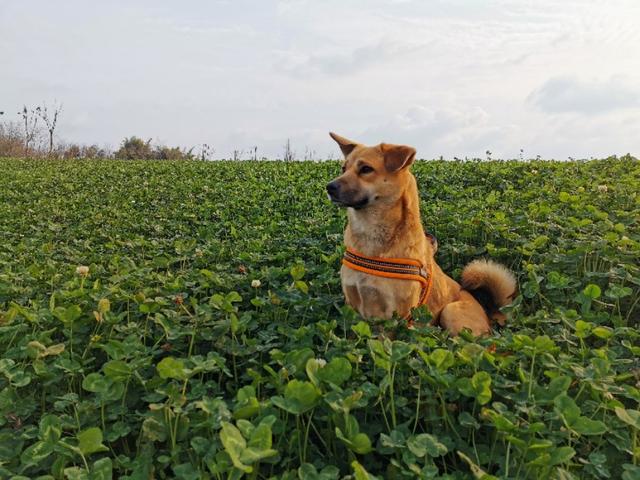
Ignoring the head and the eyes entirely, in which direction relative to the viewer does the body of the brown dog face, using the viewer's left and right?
facing the viewer and to the left of the viewer

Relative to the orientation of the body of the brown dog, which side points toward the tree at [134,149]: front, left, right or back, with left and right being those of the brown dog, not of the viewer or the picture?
right
